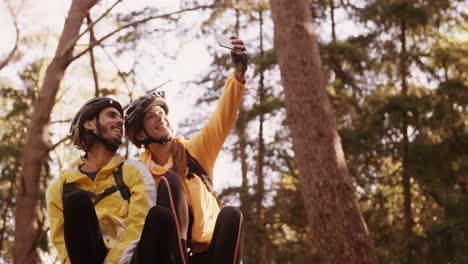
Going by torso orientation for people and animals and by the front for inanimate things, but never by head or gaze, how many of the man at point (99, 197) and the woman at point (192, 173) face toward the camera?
2

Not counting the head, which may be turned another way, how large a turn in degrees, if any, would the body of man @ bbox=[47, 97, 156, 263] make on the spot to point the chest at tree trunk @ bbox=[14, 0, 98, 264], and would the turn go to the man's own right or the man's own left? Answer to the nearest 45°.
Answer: approximately 180°

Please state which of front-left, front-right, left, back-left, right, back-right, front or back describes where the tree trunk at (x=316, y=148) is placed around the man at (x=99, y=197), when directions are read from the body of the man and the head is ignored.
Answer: back-left

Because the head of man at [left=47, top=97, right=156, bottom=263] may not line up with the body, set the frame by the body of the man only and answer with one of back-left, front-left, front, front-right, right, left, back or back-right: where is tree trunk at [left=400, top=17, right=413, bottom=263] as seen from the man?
back-left

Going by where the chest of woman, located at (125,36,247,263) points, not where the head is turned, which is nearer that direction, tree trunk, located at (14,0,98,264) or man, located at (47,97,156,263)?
the man

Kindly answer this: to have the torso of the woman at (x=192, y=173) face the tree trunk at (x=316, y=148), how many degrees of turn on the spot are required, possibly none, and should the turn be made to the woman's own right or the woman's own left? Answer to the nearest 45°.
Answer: approximately 135° to the woman's own left

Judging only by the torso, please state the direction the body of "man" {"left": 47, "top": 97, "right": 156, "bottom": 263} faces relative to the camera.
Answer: toward the camera

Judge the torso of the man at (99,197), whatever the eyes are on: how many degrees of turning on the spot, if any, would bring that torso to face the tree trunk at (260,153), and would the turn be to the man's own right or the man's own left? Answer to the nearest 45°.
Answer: approximately 180°

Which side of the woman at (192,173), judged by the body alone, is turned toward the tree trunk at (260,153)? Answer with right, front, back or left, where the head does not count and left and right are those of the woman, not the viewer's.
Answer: back
